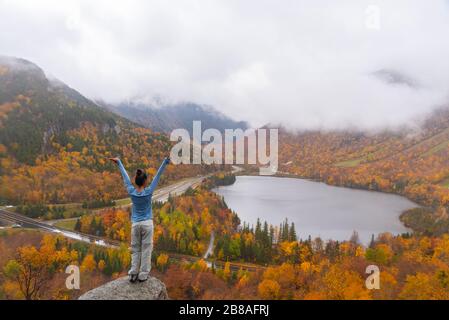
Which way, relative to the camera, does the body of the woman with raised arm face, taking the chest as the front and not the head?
away from the camera
